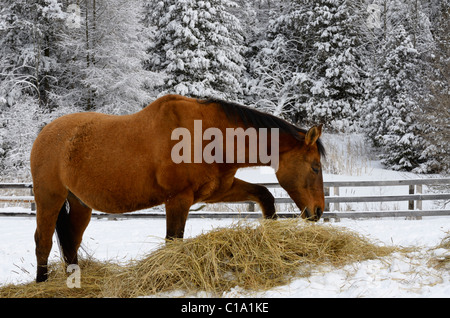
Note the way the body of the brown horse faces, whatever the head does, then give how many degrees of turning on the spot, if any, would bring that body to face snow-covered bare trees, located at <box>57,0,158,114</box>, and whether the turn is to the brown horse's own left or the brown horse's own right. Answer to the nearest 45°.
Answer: approximately 90° to the brown horse's own left

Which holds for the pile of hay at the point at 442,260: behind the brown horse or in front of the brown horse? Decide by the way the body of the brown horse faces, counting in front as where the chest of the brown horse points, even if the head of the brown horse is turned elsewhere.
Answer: in front

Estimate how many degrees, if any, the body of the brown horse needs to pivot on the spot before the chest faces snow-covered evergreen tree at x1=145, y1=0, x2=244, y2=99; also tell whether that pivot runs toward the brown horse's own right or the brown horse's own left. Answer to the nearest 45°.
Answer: approximately 90° to the brown horse's own left

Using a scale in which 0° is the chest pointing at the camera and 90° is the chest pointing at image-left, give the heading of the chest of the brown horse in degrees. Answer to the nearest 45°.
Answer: approximately 270°

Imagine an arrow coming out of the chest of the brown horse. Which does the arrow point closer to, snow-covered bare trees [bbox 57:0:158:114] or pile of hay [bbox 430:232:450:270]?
the pile of hay

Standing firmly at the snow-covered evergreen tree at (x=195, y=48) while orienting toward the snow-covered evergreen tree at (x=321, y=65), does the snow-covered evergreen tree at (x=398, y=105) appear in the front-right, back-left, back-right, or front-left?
front-right

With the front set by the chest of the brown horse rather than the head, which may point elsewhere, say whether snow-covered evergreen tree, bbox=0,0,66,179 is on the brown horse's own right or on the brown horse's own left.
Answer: on the brown horse's own left

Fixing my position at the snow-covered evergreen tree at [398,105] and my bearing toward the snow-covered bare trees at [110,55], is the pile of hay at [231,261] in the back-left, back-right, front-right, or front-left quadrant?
front-left

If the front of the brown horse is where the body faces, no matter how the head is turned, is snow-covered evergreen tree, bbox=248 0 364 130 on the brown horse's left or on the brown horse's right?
on the brown horse's left
